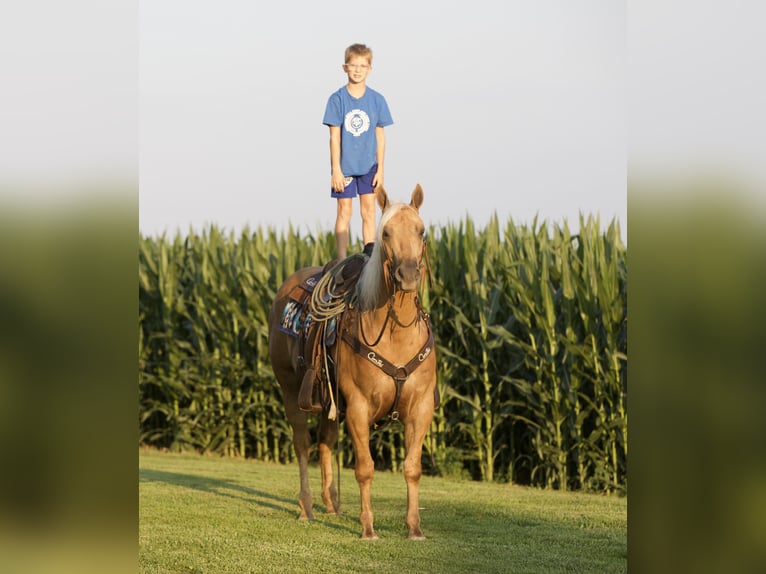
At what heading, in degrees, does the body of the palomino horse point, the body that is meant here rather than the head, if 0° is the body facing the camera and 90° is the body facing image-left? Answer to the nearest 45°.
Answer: approximately 315°

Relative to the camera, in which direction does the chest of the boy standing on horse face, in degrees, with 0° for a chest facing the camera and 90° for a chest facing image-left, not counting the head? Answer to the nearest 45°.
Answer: approximately 0°
